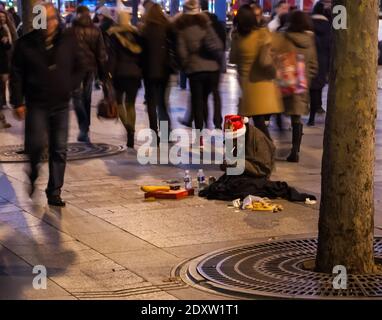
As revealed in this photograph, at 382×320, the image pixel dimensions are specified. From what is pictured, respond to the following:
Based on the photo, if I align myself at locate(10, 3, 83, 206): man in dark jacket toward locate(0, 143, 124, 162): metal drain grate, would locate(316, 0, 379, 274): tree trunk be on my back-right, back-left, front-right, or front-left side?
back-right

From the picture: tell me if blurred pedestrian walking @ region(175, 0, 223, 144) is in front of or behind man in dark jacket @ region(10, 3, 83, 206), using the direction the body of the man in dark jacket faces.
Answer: behind

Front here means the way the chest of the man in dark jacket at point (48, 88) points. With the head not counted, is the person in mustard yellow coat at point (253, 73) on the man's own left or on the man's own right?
on the man's own left

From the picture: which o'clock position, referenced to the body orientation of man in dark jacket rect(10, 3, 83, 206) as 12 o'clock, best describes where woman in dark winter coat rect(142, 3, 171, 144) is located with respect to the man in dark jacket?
The woman in dark winter coat is roughly at 7 o'clock from the man in dark jacket.

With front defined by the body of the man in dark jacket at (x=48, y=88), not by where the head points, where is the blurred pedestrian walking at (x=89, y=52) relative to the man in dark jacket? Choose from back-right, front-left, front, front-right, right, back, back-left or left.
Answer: back

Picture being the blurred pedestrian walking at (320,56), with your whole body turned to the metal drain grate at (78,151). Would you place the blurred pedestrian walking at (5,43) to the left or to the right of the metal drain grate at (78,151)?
right

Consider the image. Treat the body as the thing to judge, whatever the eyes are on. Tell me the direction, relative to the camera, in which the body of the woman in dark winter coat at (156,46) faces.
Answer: away from the camera
